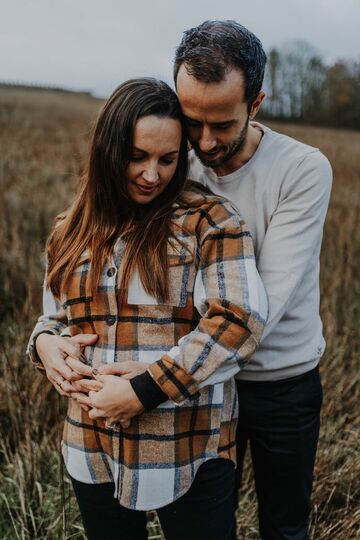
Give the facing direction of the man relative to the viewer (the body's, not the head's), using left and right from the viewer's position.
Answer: facing the viewer and to the left of the viewer

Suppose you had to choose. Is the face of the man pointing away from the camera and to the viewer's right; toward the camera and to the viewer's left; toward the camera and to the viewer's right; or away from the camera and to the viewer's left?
toward the camera and to the viewer's left
